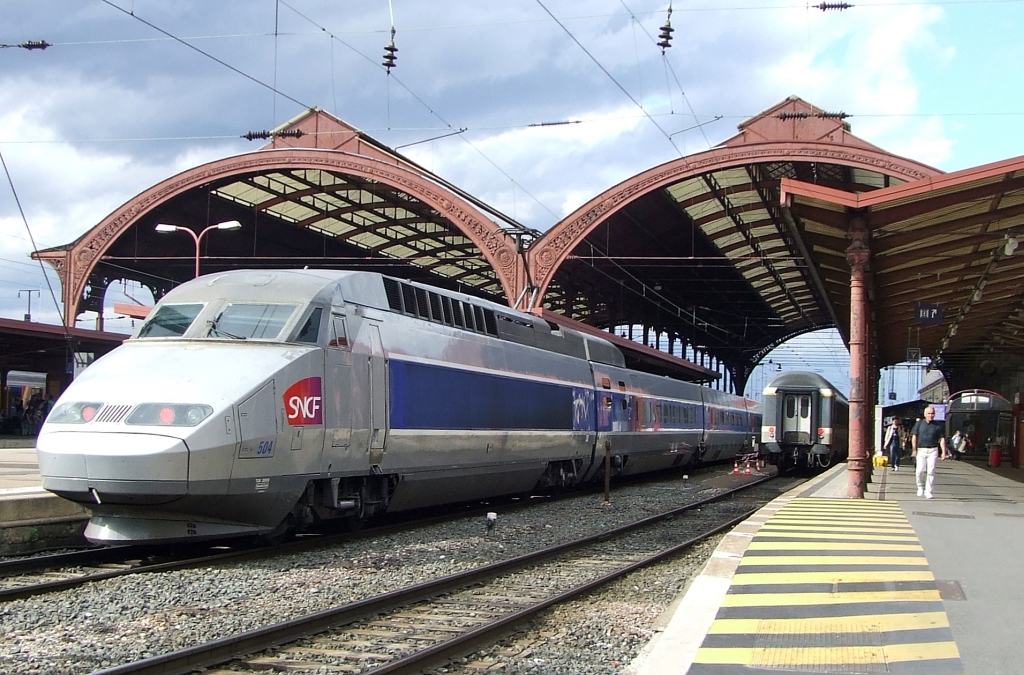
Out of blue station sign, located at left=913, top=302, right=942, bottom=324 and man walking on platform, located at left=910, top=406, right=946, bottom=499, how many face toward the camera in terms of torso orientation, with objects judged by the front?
2

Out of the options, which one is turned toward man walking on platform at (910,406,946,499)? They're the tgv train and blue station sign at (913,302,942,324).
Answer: the blue station sign

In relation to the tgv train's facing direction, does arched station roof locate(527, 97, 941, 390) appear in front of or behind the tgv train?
behind

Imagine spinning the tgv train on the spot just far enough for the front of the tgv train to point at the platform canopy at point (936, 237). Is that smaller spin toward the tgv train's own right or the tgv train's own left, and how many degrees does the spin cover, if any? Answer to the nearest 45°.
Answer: approximately 180°

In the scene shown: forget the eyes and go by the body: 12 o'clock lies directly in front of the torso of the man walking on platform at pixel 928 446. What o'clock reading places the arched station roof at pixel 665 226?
The arched station roof is roughly at 5 o'clock from the man walking on platform.

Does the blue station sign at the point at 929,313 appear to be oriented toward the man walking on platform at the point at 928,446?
yes

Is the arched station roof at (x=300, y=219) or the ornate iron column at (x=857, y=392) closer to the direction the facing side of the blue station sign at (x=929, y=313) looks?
the ornate iron column

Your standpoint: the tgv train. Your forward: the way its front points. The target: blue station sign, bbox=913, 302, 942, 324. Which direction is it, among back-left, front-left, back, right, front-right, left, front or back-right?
back
